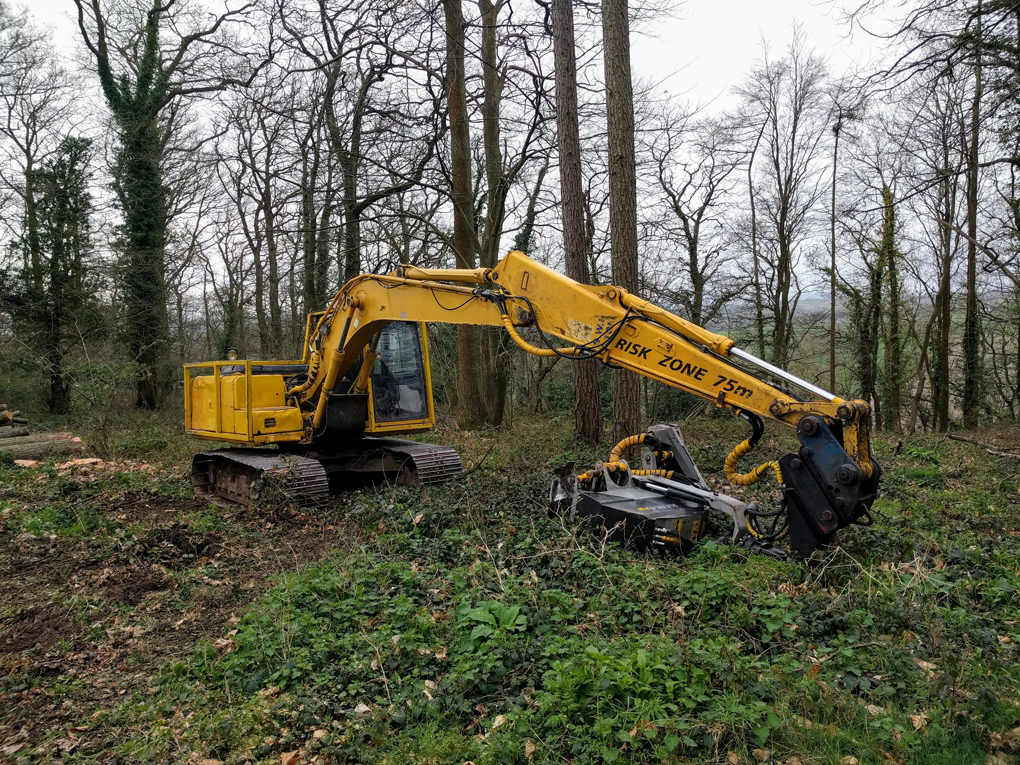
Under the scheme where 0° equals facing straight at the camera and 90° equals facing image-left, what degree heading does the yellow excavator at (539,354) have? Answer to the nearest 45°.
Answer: approximately 315°

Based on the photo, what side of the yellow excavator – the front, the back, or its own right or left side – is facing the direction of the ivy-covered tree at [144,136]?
back

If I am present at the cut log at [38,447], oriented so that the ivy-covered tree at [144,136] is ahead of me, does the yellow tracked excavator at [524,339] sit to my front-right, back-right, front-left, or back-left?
back-right

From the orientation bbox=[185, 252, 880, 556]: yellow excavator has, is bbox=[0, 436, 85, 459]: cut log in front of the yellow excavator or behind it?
behind
